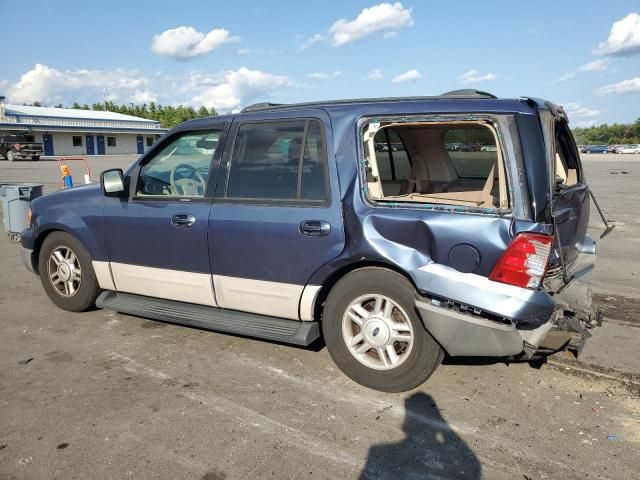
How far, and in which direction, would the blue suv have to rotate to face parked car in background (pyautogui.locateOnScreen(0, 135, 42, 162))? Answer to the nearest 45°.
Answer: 0° — it already faces it

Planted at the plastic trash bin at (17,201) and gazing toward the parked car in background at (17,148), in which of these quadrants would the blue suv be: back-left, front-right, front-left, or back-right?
back-right

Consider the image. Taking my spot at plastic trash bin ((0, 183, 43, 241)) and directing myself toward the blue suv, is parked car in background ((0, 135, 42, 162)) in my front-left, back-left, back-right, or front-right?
back-left

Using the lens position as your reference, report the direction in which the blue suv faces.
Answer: facing away from the viewer and to the left of the viewer

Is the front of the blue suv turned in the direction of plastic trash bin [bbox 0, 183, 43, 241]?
yes
